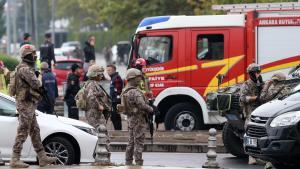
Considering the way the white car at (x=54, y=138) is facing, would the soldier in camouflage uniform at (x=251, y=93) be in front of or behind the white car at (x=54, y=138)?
in front

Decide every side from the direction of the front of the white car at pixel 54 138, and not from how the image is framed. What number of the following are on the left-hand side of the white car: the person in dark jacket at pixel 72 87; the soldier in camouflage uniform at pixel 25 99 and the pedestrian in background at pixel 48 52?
2

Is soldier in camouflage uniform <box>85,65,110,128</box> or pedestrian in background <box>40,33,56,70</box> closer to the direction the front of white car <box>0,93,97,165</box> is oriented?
the soldier in camouflage uniform

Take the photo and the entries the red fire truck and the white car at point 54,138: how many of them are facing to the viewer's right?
1

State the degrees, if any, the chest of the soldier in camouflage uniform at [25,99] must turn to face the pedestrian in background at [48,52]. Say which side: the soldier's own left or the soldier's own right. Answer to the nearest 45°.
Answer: approximately 90° to the soldier's own left

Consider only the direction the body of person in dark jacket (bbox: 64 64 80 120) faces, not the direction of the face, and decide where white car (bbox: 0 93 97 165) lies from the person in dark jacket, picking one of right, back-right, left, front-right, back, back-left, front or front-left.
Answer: right

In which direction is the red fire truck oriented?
to the viewer's left

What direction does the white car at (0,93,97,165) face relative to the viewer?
to the viewer's right
